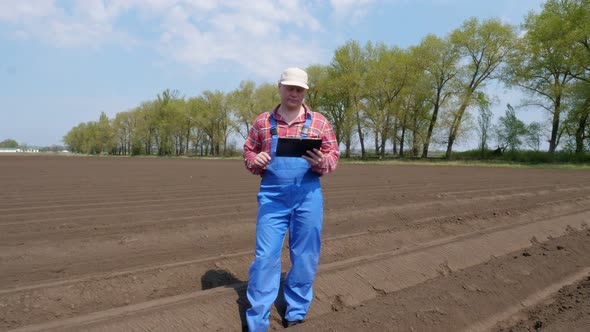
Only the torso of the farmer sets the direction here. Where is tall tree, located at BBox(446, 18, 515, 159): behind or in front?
behind

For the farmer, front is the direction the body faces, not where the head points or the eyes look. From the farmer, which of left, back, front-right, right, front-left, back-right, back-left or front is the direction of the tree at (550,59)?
back-left

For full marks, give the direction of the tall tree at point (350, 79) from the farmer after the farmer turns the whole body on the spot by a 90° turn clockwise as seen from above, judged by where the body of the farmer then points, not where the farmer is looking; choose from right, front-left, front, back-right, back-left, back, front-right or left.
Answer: right

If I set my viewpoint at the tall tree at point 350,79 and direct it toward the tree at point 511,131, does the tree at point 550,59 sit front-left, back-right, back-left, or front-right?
front-right

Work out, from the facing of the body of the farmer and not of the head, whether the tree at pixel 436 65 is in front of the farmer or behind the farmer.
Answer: behind

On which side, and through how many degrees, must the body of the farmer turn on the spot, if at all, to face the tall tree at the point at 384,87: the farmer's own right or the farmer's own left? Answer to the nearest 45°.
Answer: approximately 180°

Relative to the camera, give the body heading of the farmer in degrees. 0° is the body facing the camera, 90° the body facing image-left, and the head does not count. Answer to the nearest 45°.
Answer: approximately 0°
